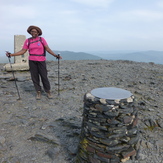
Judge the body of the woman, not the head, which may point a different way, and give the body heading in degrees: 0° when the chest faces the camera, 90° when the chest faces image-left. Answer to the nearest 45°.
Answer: approximately 0°

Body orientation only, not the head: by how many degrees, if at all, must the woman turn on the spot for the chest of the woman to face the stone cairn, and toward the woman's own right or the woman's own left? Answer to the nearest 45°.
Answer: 0° — they already face it
